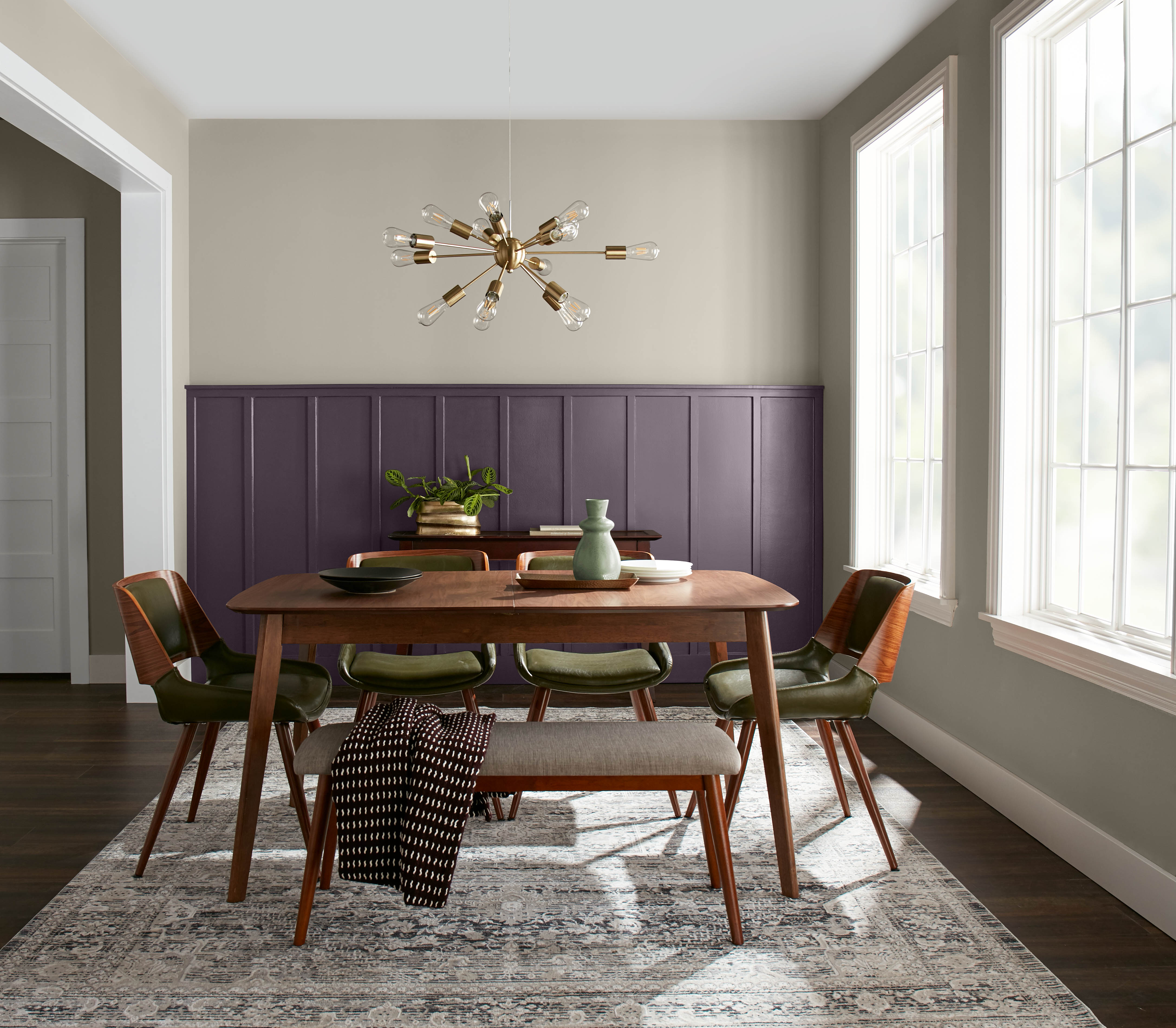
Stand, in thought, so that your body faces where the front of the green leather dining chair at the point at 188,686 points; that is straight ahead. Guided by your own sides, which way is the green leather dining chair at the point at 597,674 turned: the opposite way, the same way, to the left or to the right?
to the right

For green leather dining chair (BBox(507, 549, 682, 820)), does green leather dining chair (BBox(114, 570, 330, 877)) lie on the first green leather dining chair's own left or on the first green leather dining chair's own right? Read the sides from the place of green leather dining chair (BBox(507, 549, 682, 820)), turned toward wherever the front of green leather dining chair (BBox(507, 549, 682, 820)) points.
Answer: on the first green leather dining chair's own right

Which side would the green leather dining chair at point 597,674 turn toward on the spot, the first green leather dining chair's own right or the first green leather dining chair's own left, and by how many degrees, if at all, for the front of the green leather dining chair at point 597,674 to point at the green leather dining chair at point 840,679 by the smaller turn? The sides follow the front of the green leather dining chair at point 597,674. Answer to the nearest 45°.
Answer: approximately 45° to the first green leather dining chair's own left

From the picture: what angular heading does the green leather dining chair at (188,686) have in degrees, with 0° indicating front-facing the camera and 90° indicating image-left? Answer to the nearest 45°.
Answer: approximately 270°

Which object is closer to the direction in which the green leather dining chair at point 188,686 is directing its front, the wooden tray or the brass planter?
the wooden tray

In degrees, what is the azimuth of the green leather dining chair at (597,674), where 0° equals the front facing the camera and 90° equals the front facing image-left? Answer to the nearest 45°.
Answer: approximately 0°

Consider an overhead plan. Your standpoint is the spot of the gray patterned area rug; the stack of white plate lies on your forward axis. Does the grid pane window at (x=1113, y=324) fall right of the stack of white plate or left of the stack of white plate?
right
